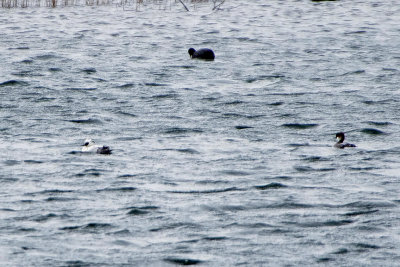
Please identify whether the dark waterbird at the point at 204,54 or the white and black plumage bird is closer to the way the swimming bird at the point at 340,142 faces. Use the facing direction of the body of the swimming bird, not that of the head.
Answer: the white and black plumage bird

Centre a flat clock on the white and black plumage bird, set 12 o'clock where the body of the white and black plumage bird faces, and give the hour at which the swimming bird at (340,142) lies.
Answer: The swimming bird is roughly at 6 o'clock from the white and black plumage bird.

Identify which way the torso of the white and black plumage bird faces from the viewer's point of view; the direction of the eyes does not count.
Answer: to the viewer's left

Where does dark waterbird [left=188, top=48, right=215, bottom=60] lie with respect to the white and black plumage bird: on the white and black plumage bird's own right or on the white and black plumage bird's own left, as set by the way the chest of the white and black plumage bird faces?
on the white and black plumage bird's own right

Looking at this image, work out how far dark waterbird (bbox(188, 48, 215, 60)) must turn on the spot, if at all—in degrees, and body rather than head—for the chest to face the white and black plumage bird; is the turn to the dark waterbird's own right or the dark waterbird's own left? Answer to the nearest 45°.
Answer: approximately 90° to the dark waterbird's own left

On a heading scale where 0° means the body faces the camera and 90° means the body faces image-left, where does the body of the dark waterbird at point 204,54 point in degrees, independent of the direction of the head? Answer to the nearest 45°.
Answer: approximately 90°

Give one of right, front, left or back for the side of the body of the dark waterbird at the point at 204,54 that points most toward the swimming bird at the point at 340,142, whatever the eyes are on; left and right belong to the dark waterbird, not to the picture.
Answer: left

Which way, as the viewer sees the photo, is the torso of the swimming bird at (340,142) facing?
to the viewer's left

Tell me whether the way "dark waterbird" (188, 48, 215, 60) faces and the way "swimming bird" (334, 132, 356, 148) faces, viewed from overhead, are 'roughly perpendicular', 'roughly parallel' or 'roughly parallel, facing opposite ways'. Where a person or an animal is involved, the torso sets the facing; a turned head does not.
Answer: roughly parallel

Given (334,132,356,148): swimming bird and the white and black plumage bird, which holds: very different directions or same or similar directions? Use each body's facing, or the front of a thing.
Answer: same or similar directions

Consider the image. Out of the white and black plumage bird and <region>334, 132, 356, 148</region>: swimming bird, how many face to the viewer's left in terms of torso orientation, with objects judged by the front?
2

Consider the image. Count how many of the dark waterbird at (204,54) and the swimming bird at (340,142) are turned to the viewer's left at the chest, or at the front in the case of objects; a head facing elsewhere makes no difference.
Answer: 2

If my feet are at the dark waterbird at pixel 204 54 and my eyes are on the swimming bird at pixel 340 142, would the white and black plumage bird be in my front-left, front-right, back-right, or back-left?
front-right
